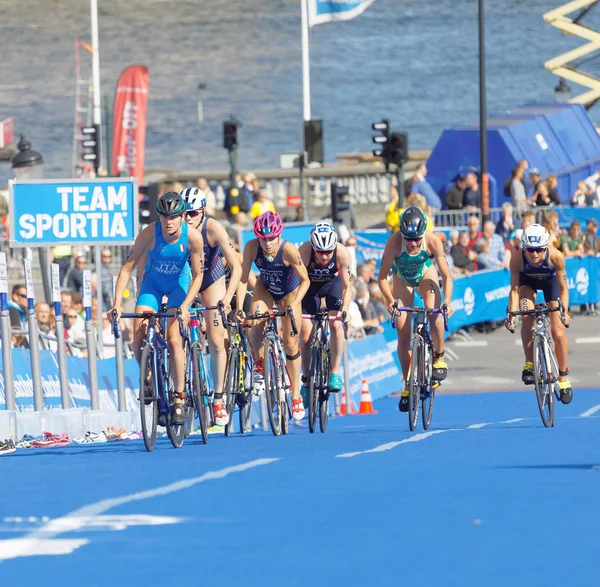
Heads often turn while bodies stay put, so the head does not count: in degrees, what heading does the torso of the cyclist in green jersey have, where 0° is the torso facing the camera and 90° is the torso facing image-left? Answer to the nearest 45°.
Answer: approximately 0°

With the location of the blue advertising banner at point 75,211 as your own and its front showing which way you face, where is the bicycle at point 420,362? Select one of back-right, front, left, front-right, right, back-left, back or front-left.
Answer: front-left

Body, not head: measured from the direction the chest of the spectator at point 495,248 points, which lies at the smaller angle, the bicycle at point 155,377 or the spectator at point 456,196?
the bicycle

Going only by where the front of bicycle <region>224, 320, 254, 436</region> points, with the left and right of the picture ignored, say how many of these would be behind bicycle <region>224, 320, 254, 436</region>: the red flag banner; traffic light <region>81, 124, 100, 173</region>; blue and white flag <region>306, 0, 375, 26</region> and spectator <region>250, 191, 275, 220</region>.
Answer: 4

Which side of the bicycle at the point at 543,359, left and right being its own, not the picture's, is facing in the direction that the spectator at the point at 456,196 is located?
back

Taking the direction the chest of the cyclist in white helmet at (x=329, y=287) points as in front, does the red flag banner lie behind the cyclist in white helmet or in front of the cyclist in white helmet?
behind

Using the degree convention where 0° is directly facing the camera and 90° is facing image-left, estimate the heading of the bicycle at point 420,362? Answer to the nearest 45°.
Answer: approximately 0°

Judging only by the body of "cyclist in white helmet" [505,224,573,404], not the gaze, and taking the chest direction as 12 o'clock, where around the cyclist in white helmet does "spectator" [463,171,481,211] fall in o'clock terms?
The spectator is roughly at 6 o'clock from the cyclist in white helmet.

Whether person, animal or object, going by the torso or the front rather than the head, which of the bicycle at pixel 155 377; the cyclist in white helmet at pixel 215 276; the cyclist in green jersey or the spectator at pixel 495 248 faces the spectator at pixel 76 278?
the spectator at pixel 495 248

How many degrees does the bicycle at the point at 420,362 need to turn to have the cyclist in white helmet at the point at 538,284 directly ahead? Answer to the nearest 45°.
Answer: approximately 135° to its left
